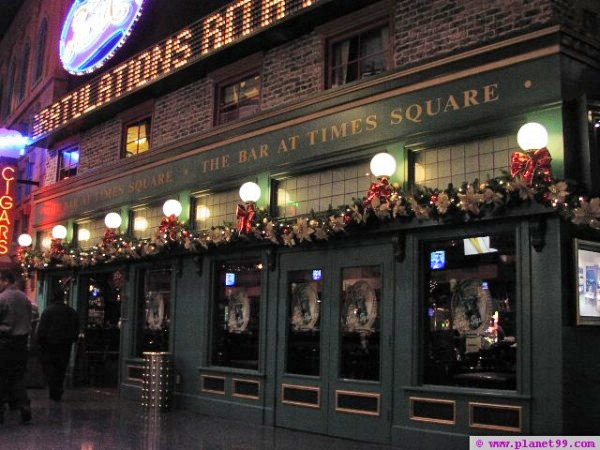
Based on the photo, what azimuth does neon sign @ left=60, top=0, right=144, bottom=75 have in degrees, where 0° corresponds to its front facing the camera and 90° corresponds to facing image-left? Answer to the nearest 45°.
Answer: approximately 45°

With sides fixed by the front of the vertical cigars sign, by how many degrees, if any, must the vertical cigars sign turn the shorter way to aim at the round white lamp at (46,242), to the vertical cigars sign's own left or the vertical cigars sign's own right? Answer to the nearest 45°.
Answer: approximately 45° to the vertical cigars sign's own left

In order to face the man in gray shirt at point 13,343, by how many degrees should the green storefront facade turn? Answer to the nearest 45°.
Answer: approximately 45° to its right

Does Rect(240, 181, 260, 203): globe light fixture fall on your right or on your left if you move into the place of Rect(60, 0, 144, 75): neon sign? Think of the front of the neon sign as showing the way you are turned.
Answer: on your left

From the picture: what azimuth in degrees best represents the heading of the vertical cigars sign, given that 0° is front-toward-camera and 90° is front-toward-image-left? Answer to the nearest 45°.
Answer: approximately 0°

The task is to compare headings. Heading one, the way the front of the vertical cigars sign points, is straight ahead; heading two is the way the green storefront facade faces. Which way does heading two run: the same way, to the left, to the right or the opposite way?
to the right
